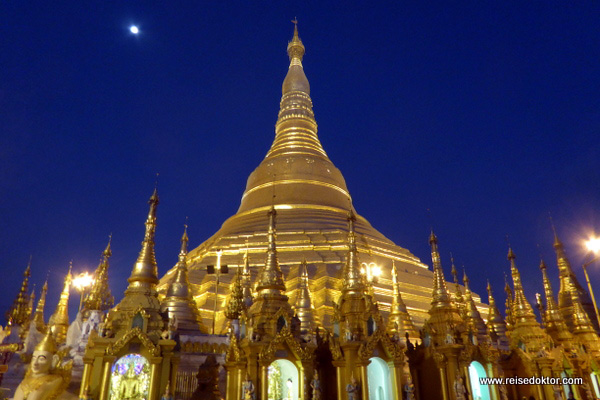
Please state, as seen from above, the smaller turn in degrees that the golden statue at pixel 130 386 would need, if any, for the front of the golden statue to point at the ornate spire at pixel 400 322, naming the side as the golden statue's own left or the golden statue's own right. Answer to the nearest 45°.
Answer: approximately 135° to the golden statue's own left

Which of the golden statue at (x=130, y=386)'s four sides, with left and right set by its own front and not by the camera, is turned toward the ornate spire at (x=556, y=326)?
left

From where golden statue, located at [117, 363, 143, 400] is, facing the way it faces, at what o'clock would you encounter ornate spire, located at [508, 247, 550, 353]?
The ornate spire is roughly at 9 o'clock from the golden statue.

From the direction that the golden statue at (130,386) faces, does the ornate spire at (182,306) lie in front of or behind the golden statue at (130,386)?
behind

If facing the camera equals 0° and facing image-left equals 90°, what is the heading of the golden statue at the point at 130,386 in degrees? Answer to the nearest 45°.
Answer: approximately 0°

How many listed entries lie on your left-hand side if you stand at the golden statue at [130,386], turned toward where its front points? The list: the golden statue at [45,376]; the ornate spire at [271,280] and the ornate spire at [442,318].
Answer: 2

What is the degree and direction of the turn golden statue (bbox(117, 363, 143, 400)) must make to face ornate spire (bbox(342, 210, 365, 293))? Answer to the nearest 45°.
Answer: approximately 90° to its left

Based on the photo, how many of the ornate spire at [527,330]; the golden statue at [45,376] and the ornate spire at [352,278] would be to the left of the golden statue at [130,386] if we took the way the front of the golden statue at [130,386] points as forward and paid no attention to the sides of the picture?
2

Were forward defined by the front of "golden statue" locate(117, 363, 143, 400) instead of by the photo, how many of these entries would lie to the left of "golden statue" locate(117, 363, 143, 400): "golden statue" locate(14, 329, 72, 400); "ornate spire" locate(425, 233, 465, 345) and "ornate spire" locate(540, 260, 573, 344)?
2

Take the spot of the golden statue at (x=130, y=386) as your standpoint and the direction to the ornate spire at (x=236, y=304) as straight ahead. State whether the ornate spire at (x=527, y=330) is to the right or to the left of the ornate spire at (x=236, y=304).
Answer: right

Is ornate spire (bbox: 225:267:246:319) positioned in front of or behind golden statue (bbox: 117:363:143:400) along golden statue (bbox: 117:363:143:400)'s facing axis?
behind

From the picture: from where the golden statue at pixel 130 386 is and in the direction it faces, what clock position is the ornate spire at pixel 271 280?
The ornate spire is roughly at 9 o'clock from the golden statue.

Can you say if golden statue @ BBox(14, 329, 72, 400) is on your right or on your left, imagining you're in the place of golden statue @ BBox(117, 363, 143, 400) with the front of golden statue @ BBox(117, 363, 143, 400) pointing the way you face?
on your right
